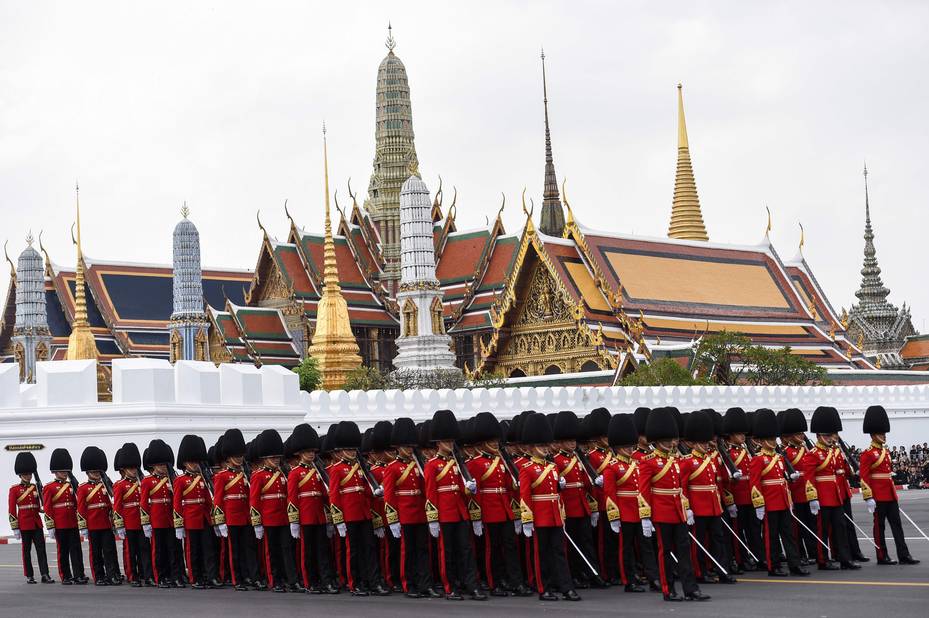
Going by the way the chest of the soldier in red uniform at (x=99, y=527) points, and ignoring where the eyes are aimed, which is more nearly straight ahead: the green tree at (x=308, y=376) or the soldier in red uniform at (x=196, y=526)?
the soldier in red uniform

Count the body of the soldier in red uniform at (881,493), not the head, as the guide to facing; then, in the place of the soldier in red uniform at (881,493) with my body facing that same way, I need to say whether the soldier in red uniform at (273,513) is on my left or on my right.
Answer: on my right

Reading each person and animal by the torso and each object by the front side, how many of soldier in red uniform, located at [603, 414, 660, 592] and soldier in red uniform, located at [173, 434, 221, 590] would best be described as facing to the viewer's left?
0

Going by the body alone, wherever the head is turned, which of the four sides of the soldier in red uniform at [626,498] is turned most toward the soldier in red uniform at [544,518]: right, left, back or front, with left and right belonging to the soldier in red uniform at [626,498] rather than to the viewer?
right
